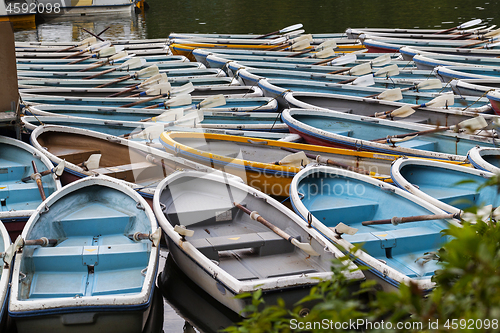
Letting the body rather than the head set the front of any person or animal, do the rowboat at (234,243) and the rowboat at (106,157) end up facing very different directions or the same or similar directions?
same or similar directions

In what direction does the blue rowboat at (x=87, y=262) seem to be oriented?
away from the camera

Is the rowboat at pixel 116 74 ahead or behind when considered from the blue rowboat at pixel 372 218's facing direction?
ahead

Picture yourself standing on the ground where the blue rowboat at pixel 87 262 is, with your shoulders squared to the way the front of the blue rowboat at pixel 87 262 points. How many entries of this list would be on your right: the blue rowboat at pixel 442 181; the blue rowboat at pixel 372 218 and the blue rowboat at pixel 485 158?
3

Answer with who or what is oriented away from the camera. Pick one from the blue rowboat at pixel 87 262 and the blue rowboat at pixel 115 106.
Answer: the blue rowboat at pixel 87 262

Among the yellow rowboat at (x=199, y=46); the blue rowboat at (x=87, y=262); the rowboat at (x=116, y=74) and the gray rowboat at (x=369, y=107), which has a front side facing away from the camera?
the blue rowboat at (x=87, y=262)

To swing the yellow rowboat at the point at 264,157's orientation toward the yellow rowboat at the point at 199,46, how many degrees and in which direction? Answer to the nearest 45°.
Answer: approximately 45° to its right

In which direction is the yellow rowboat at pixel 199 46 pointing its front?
to the viewer's left

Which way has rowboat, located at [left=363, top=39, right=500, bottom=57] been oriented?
to the viewer's left

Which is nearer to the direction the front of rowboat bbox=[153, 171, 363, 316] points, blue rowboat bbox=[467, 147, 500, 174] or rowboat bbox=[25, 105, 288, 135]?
the rowboat

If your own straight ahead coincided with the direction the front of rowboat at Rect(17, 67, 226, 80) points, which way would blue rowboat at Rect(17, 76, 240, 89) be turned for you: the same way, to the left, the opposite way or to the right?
the same way

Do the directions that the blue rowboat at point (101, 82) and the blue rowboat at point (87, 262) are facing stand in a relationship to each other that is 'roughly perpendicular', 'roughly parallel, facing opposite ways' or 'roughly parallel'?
roughly perpendicular

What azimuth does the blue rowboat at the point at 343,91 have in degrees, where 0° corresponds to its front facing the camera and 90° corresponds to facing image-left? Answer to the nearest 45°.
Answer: approximately 90°

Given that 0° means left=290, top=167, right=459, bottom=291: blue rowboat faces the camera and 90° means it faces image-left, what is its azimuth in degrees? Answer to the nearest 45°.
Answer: approximately 135°

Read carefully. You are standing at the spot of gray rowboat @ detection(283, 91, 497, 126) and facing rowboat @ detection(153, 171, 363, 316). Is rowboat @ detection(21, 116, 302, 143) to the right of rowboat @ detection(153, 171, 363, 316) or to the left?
right

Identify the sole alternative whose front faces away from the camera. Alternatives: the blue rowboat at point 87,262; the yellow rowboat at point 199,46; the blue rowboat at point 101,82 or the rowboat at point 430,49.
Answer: the blue rowboat at point 87,262

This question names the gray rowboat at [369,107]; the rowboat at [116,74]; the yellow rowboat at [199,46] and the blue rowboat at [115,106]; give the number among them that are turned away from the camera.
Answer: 0

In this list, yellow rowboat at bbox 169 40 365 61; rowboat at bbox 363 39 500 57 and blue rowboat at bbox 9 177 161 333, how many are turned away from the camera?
1
